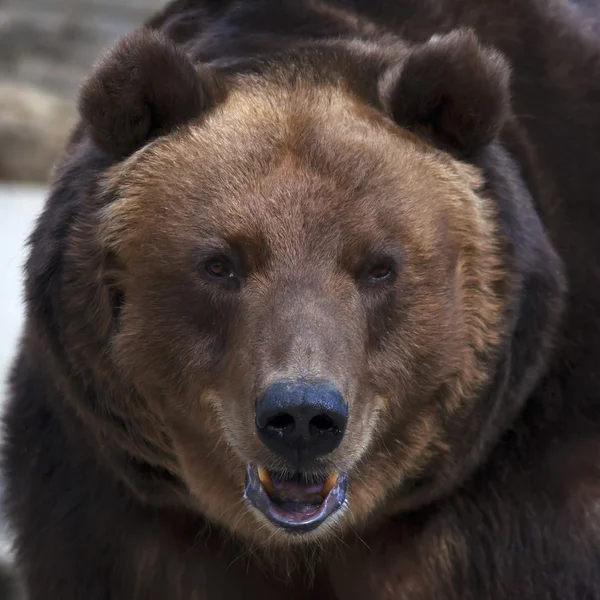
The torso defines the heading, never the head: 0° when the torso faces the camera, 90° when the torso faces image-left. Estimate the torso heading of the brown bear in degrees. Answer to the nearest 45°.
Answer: approximately 0°

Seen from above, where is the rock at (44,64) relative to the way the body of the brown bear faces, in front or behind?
behind

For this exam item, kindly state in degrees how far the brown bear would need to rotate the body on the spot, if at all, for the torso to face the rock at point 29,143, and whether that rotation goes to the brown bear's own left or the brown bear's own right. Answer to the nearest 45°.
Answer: approximately 135° to the brown bear's own right
